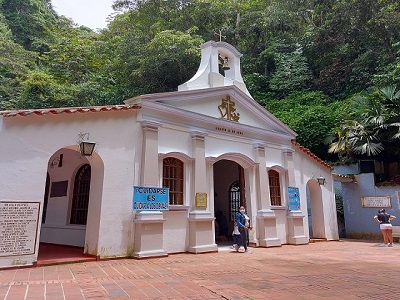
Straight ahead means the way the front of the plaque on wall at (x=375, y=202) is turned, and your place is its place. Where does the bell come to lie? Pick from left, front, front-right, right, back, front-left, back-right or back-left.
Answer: front-right

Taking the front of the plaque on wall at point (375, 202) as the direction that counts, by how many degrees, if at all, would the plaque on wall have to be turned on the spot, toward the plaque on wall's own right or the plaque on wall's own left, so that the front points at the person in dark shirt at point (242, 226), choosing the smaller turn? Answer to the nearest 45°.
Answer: approximately 45° to the plaque on wall's own right

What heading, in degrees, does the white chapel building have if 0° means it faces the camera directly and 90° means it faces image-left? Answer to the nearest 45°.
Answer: approximately 315°

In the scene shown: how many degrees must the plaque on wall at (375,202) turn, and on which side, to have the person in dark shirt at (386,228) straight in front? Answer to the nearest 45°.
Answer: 0° — it already faces them

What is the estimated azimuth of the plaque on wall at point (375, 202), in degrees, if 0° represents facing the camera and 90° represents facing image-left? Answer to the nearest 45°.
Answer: approximately 0°
